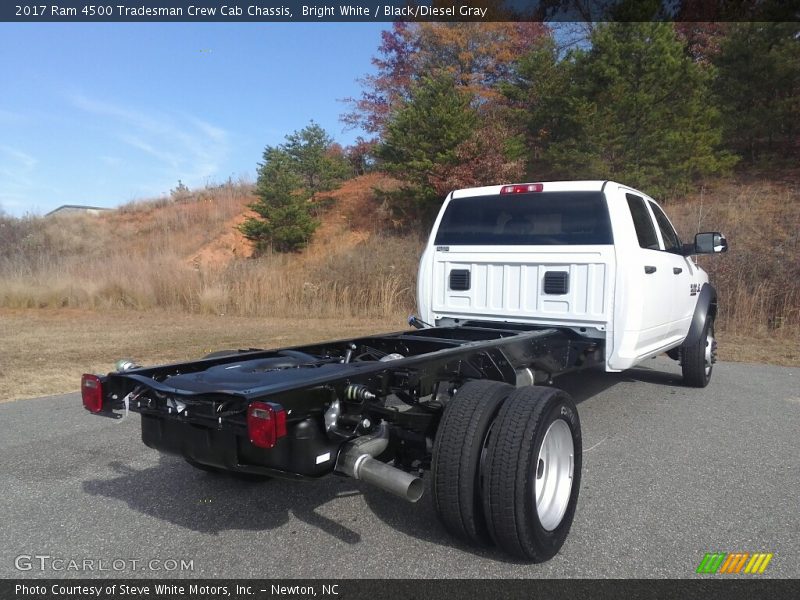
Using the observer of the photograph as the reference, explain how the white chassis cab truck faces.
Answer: facing away from the viewer and to the right of the viewer

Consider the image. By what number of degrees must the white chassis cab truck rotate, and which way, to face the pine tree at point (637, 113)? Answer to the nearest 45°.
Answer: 0° — it already faces it

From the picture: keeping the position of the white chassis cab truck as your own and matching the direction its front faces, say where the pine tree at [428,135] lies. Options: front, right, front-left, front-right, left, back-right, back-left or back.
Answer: front-left

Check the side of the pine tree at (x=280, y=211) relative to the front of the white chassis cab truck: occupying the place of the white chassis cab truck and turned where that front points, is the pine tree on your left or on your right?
on your left

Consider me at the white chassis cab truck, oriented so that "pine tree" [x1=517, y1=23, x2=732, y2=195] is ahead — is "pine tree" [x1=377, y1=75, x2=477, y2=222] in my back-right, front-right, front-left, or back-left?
front-left
